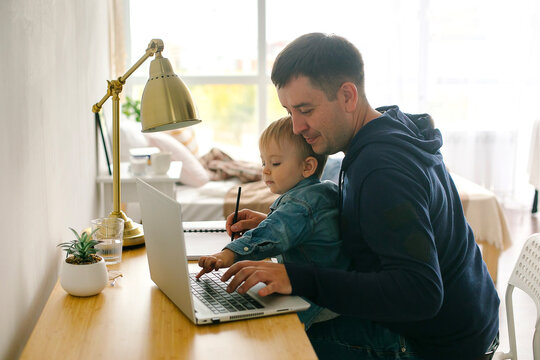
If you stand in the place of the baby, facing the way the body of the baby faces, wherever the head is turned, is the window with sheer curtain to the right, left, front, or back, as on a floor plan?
right

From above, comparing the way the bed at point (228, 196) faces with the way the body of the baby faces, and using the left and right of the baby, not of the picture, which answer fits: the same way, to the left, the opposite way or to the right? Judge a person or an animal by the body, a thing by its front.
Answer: the opposite way

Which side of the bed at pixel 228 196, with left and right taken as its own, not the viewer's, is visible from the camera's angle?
right

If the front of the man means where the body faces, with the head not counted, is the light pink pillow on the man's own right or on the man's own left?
on the man's own right

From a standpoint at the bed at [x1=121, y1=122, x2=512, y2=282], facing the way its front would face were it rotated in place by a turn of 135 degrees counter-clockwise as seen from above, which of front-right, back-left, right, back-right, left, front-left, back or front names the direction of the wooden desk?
back-left

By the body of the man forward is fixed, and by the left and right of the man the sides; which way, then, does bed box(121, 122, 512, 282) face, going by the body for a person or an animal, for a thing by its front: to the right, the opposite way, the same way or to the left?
the opposite way

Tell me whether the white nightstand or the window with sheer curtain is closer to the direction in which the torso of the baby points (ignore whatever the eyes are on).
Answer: the white nightstand

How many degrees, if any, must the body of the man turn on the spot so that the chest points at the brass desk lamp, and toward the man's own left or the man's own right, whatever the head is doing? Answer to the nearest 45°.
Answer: approximately 45° to the man's own right

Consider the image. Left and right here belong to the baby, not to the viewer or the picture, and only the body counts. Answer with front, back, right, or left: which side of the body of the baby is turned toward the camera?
left

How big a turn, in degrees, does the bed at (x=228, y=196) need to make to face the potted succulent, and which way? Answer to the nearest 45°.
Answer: approximately 90° to its right

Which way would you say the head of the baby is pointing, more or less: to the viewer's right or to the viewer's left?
to the viewer's left

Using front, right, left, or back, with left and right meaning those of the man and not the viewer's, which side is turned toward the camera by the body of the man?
left

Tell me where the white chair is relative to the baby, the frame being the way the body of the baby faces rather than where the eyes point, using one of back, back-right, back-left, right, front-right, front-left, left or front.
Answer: back
